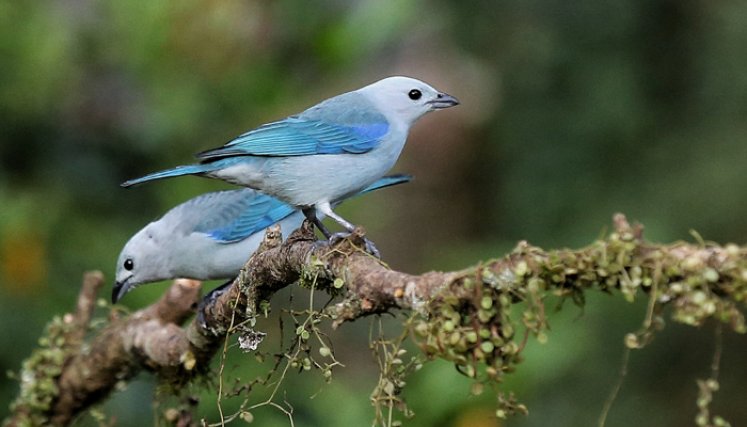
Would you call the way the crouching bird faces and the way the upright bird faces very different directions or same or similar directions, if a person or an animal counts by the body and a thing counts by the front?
very different directions

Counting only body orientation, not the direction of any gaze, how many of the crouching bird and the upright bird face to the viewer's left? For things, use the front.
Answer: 1

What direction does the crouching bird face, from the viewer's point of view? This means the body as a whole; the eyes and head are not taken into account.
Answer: to the viewer's left

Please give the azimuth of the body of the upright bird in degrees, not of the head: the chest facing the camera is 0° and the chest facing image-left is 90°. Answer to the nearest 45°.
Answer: approximately 270°

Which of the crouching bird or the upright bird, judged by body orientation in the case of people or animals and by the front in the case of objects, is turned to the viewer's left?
the crouching bird

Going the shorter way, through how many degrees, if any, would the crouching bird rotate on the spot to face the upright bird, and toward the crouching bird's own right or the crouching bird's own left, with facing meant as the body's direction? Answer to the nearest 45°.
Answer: approximately 135° to the crouching bird's own left
